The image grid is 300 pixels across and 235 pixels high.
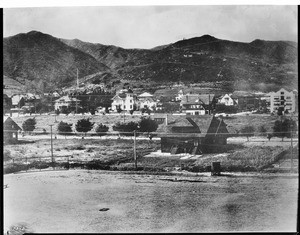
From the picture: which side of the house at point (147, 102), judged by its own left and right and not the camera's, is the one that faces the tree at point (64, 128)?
front

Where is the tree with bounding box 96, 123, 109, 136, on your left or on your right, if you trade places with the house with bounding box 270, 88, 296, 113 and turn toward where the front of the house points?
on your right

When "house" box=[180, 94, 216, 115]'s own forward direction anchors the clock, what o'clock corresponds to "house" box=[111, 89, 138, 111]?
"house" box=[111, 89, 138, 111] is roughly at 3 o'clock from "house" box=[180, 94, 216, 115].

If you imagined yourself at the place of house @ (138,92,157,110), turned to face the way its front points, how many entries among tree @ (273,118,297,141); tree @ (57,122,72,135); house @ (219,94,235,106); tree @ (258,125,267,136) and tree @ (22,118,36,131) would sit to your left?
3
